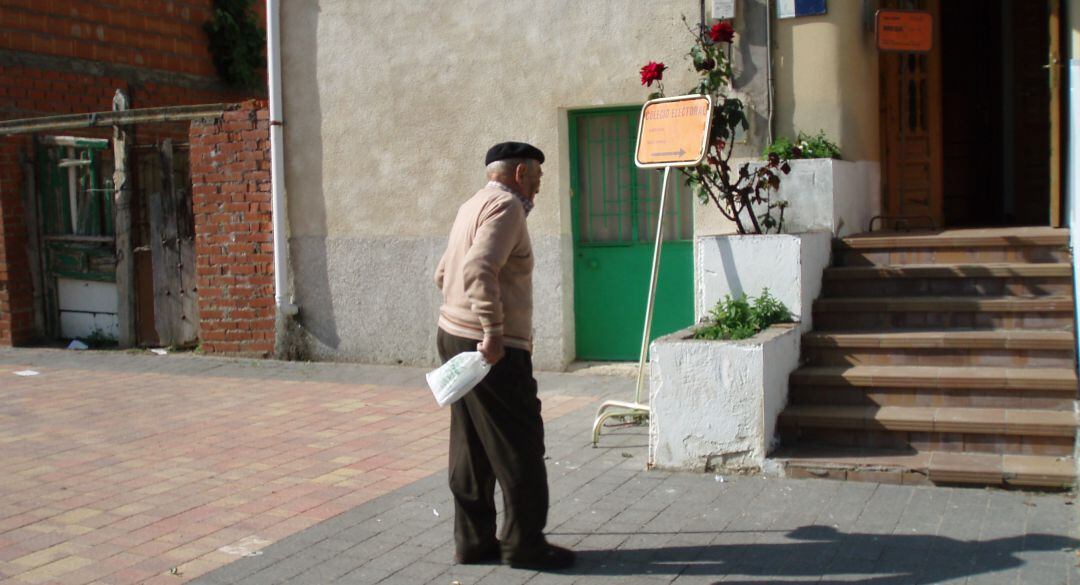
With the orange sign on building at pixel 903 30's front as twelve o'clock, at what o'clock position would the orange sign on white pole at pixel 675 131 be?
the orange sign on white pole at pixel 675 131 is roughly at 1 o'clock from the orange sign on building at pixel 903 30.

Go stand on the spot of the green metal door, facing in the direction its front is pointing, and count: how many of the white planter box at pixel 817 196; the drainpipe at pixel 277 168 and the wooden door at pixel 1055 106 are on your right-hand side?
1

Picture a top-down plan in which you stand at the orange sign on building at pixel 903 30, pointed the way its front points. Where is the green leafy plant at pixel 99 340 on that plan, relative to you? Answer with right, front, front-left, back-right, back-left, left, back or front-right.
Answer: right

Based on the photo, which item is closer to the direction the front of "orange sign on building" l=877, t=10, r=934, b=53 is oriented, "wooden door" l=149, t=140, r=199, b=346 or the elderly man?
the elderly man

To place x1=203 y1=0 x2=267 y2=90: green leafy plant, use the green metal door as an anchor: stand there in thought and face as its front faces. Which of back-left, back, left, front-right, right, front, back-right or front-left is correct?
back-right

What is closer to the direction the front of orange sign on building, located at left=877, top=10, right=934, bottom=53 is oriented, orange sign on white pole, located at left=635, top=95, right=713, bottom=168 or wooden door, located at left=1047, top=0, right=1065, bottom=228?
the orange sign on white pole

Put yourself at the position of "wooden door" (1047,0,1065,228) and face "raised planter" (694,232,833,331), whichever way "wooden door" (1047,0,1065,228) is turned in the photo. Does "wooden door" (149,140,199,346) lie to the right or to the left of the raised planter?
right

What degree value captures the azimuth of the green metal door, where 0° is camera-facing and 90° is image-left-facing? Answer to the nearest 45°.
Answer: approximately 0°

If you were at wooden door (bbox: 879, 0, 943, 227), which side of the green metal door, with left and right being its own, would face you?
left

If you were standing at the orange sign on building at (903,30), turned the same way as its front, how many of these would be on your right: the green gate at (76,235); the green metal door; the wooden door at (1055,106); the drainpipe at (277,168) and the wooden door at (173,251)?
4

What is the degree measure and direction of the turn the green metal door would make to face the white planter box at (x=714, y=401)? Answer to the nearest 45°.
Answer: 0° — it already faces it

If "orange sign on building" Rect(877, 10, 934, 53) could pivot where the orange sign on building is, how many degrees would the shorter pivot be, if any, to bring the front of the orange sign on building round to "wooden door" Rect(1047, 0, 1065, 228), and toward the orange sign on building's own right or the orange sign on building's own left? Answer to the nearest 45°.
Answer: approximately 90° to the orange sign on building's own left

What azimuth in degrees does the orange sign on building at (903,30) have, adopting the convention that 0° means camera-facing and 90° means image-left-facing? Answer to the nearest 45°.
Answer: approximately 0°

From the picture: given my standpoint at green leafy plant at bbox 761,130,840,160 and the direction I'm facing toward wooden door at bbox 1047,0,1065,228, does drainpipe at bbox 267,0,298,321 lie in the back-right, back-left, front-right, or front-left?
back-left
